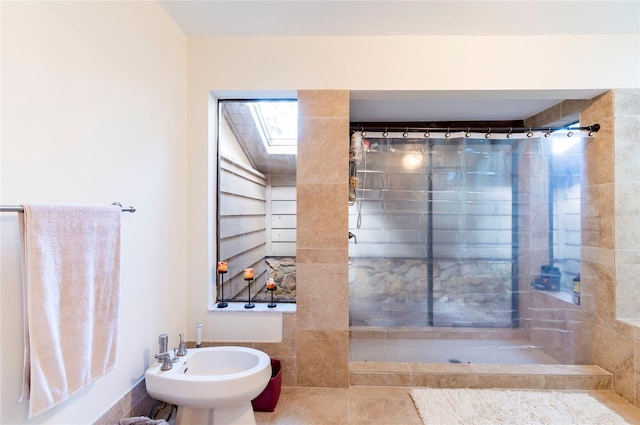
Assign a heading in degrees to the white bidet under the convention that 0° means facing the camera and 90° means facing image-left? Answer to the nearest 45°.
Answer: approximately 270°

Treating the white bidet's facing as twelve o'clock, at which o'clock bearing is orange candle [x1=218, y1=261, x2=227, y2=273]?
The orange candle is roughly at 9 o'clock from the white bidet.

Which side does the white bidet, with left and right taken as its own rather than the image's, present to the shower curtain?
front

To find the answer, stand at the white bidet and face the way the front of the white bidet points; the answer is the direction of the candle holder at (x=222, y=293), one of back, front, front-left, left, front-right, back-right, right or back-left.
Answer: left
